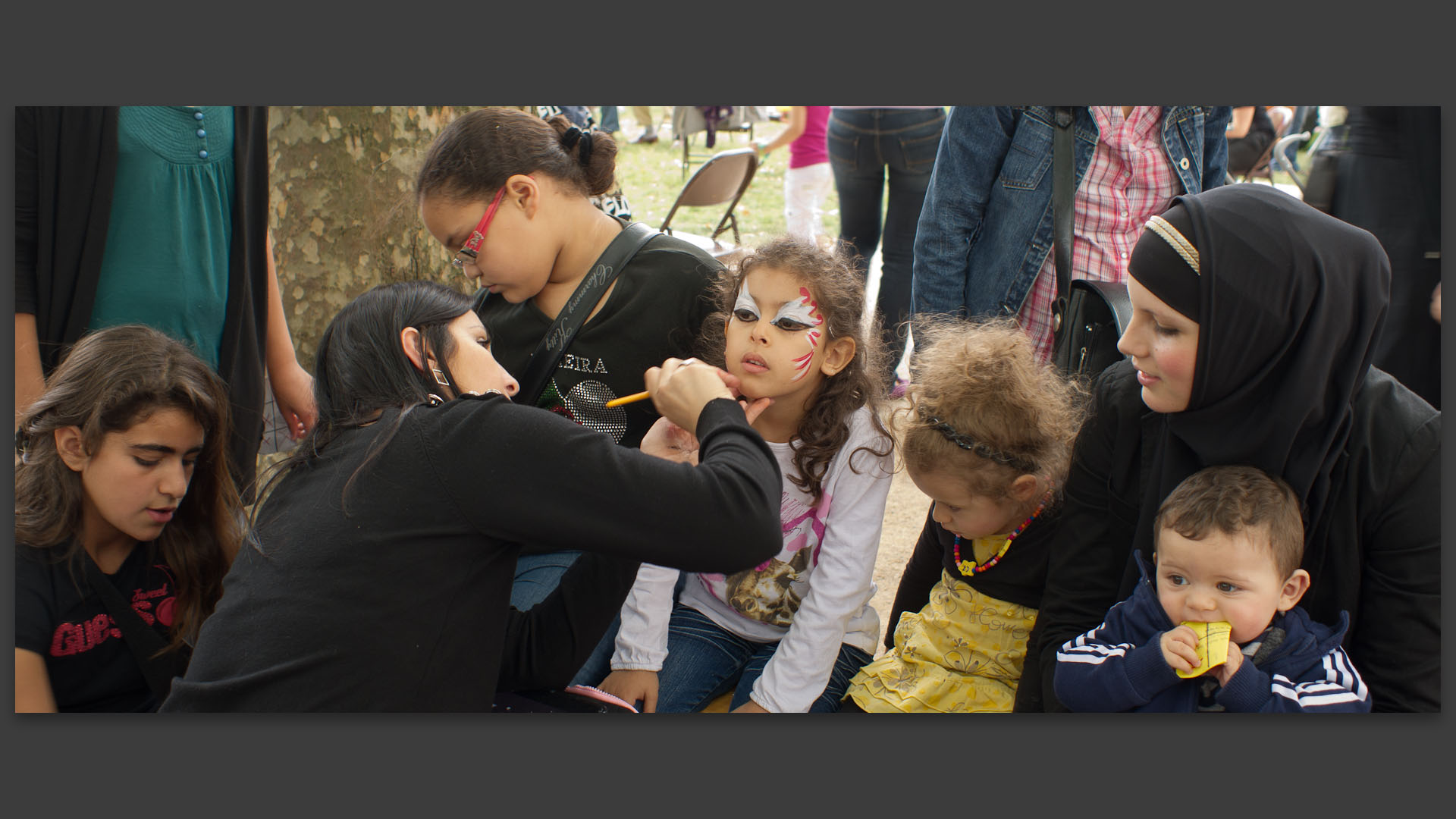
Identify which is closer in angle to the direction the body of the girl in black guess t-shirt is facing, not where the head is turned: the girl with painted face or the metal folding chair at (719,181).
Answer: the girl with painted face

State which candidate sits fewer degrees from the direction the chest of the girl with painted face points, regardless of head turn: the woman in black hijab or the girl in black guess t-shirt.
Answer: the girl in black guess t-shirt

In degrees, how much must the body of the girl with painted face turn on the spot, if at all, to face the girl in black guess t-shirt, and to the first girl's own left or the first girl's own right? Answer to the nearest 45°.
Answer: approximately 45° to the first girl's own right

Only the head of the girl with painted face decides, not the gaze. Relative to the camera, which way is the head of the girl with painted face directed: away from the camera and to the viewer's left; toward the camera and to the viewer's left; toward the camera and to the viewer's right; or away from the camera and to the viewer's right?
toward the camera and to the viewer's left

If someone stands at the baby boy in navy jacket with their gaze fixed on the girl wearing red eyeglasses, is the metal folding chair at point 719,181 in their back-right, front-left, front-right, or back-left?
front-right

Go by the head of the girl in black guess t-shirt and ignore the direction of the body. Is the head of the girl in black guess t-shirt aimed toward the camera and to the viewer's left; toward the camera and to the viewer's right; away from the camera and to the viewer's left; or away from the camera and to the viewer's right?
toward the camera and to the viewer's right

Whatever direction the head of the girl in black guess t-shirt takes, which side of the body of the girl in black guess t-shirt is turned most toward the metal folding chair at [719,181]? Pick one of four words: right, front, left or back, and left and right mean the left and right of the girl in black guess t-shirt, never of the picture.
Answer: left

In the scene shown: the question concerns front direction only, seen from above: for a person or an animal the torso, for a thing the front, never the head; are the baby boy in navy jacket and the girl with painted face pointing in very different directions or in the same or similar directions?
same or similar directions

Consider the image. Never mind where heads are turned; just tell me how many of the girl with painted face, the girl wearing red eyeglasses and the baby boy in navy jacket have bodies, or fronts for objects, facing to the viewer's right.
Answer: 0

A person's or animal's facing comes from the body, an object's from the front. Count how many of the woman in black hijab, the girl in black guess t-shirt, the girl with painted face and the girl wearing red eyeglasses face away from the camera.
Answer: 0

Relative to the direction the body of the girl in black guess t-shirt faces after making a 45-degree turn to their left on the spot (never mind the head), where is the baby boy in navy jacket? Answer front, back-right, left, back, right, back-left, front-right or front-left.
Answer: front-right

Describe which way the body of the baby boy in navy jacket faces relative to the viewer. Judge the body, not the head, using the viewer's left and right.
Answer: facing the viewer

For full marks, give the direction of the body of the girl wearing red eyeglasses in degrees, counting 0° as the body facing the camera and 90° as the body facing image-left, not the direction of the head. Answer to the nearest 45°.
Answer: approximately 45°

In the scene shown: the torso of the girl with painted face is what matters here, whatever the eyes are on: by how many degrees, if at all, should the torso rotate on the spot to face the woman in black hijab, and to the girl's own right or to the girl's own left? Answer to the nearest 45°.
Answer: approximately 90° to the girl's own left

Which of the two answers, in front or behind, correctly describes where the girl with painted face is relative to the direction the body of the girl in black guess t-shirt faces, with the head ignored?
in front
